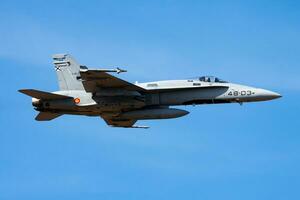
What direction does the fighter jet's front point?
to the viewer's right
